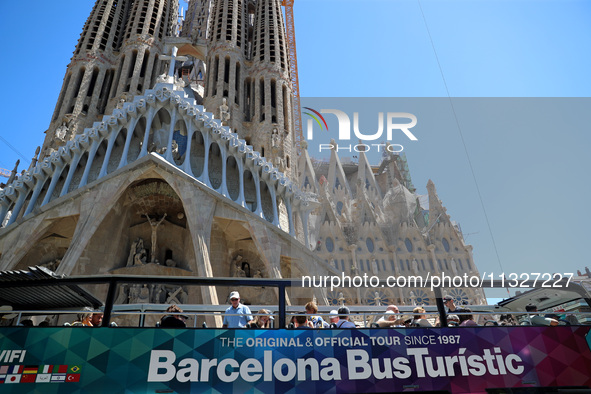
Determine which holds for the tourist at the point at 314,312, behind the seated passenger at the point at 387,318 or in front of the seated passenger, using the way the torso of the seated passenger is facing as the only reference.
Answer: behind
